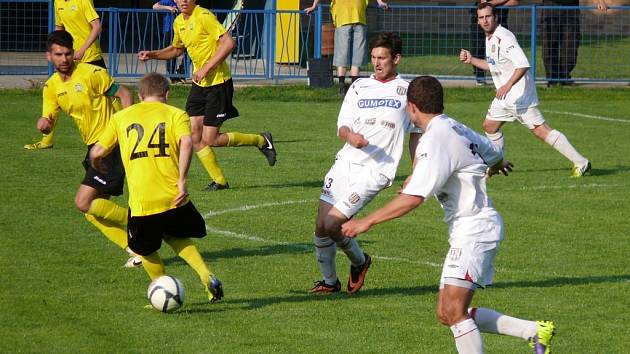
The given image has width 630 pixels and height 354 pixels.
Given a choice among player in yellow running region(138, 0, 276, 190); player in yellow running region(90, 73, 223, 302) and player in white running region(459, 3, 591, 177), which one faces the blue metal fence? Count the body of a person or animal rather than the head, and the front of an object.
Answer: player in yellow running region(90, 73, 223, 302)

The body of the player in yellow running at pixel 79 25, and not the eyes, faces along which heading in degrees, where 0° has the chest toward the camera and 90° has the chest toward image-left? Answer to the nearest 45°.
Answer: approximately 45°

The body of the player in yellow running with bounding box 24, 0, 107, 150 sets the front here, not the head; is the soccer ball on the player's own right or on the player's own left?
on the player's own left

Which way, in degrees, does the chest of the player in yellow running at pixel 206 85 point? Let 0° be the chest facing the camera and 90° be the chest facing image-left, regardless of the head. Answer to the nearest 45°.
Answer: approximately 45°

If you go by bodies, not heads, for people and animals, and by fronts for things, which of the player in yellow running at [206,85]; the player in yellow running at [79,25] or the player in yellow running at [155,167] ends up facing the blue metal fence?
the player in yellow running at [155,167]

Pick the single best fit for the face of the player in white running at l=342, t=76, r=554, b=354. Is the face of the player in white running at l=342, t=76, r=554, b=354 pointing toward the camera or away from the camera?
away from the camera

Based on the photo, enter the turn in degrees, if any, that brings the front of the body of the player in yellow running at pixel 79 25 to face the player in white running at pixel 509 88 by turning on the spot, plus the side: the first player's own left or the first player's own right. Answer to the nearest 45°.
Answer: approximately 90° to the first player's own left

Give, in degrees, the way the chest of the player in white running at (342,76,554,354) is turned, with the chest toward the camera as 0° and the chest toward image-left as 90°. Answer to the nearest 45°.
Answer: approximately 135°

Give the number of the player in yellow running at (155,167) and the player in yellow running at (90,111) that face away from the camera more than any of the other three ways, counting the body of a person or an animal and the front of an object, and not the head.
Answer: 1

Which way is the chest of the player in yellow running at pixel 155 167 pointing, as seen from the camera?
away from the camera

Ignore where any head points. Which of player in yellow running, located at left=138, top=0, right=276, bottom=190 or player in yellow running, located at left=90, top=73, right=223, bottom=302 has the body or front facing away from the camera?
player in yellow running, located at left=90, top=73, right=223, bottom=302
